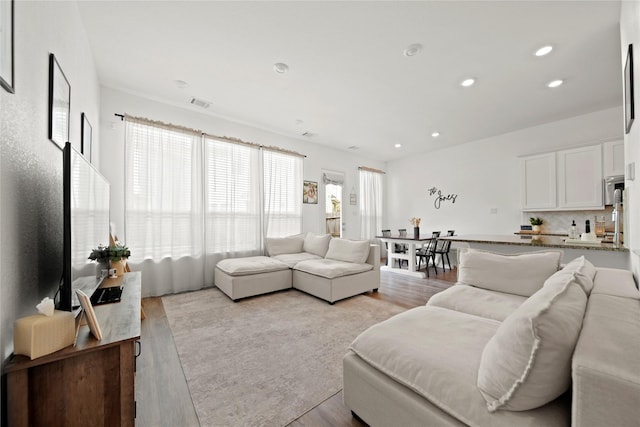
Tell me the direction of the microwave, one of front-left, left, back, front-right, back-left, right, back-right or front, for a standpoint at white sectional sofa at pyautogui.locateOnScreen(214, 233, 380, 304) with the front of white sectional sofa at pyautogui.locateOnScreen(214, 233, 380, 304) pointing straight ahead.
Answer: back-left

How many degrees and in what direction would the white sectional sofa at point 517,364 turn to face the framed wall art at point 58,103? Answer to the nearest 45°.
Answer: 0° — it already faces it

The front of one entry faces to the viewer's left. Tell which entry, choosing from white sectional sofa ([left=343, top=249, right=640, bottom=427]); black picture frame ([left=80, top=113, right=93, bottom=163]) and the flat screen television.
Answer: the white sectional sofa

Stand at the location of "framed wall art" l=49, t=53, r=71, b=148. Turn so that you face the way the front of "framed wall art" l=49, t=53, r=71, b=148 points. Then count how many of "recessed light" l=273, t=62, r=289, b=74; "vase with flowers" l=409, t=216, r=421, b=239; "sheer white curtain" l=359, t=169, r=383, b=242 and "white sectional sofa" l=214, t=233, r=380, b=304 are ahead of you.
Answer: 4

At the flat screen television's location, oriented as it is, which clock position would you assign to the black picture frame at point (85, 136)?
The black picture frame is roughly at 9 o'clock from the flat screen television.

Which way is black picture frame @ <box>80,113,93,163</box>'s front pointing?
to the viewer's right

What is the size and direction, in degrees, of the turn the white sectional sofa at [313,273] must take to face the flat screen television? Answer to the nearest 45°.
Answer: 0° — it already faces it

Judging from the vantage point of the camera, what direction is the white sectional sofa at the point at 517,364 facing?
facing to the left of the viewer

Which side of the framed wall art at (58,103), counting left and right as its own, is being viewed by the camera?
right

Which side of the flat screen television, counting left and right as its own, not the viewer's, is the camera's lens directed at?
right

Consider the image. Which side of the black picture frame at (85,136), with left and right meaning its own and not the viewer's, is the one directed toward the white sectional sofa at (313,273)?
front
